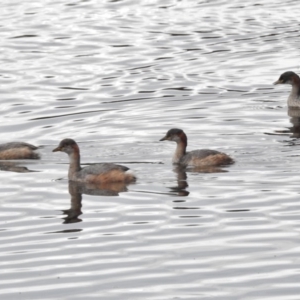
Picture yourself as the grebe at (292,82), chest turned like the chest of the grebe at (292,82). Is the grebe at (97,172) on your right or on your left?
on your left

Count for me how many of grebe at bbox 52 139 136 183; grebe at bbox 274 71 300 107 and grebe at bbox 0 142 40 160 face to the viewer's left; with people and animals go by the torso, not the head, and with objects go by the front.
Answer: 3

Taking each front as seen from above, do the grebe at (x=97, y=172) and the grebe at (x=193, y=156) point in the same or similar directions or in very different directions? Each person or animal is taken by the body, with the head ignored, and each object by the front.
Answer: same or similar directions

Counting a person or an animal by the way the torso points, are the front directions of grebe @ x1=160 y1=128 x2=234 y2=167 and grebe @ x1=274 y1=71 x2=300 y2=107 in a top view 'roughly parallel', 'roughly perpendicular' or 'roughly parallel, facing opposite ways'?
roughly parallel

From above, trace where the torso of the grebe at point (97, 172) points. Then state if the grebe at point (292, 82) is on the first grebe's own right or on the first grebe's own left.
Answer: on the first grebe's own right

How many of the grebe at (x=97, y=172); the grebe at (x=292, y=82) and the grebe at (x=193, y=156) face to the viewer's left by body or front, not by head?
3

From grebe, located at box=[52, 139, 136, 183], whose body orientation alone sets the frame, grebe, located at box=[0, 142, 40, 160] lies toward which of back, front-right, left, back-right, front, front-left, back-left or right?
front-right

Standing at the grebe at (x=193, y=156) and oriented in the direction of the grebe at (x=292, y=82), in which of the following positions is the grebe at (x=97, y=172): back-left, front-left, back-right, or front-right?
back-left

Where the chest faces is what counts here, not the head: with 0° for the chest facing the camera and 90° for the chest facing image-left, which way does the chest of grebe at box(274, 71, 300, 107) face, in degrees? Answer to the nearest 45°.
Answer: approximately 90°

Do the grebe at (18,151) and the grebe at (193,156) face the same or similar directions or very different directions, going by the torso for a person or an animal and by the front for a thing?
same or similar directions

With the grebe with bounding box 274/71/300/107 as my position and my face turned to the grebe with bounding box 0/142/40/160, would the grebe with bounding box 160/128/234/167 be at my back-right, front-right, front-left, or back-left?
front-left

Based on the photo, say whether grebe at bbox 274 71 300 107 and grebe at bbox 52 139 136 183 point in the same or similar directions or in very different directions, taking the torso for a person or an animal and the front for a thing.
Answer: same or similar directions

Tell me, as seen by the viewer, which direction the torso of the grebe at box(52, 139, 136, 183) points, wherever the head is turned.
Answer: to the viewer's left

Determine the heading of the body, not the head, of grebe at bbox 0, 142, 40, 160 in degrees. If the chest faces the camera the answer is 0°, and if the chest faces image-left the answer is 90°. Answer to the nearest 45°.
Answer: approximately 90°

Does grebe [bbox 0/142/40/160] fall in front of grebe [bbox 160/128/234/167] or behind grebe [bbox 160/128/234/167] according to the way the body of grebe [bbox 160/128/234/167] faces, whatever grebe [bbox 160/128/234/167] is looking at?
in front

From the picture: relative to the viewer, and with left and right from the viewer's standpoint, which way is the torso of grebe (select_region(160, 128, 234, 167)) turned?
facing to the left of the viewer
